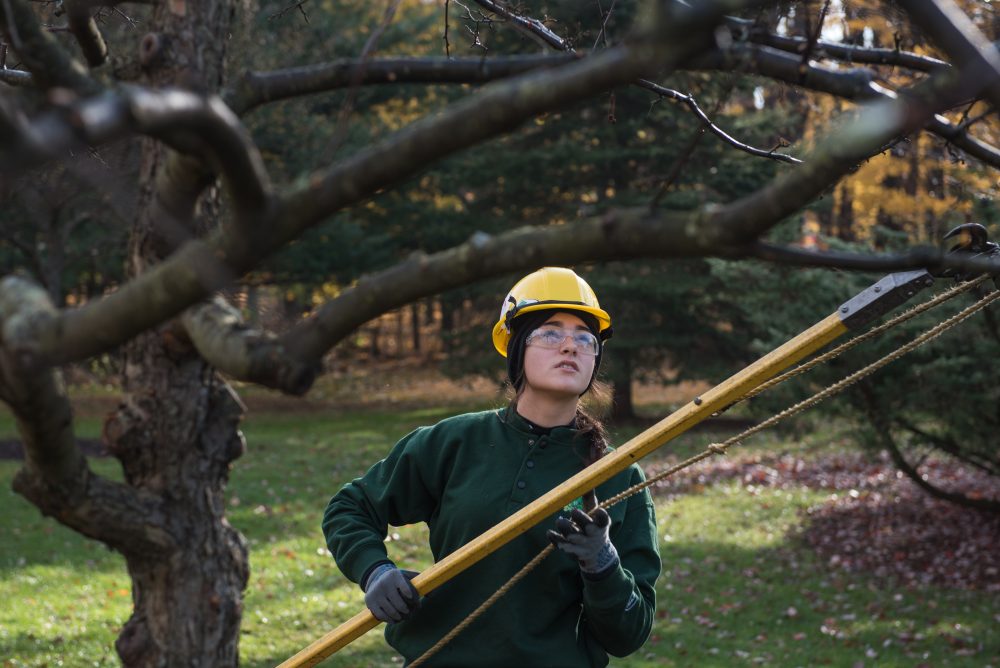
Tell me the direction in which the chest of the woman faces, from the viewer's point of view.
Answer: toward the camera

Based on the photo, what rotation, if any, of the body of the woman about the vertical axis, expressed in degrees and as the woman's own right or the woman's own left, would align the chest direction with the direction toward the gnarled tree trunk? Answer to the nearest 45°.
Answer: approximately 135° to the woman's own right
